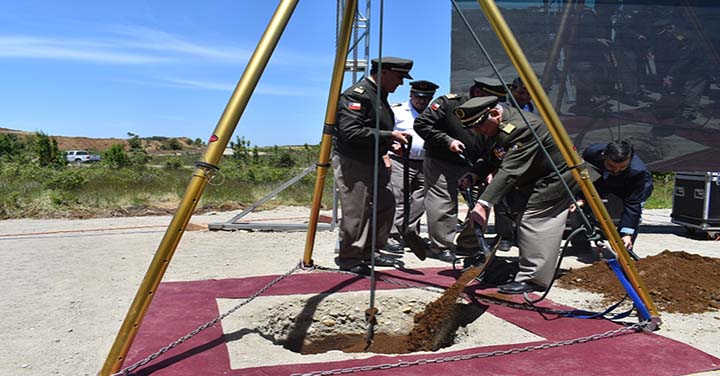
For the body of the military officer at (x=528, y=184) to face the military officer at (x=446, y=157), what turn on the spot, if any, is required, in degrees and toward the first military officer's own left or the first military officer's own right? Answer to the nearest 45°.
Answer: approximately 45° to the first military officer's own right

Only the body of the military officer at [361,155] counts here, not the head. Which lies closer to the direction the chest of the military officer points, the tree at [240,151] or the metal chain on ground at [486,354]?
the metal chain on ground

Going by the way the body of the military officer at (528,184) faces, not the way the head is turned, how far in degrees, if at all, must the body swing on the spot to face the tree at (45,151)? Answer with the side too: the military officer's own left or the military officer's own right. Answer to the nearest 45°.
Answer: approximately 45° to the military officer's own right

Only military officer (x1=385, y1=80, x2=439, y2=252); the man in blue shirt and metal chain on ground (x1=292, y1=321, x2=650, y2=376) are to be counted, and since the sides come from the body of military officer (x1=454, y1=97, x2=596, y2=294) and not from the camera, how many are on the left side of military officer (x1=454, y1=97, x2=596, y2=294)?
1

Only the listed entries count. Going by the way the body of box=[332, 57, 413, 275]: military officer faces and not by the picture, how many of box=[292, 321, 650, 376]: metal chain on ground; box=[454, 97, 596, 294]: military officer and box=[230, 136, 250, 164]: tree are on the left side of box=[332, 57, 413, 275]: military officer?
1

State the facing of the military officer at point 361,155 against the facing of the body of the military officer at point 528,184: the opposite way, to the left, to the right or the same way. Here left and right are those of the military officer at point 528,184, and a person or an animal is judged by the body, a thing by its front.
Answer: the opposite way

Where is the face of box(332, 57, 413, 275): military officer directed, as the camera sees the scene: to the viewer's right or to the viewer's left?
to the viewer's right

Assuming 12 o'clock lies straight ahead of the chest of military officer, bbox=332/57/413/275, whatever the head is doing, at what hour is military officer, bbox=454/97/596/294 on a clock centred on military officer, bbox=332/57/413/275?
military officer, bbox=454/97/596/294 is roughly at 1 o'clock from military officer, bbox=332/57/413/275.

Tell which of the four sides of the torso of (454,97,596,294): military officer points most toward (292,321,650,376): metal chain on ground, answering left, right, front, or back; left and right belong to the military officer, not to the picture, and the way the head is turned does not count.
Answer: left

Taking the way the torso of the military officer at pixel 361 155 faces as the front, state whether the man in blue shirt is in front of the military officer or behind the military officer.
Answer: in front

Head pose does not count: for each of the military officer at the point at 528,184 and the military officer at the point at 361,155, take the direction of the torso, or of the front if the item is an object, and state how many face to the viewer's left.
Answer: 1

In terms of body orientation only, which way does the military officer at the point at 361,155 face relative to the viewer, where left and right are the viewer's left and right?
facing to the right of the viewer

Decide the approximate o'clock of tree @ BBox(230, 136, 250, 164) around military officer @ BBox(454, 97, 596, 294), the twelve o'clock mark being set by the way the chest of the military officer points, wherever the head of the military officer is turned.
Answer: The tree is roughly at 2 o'clock from the military officer.

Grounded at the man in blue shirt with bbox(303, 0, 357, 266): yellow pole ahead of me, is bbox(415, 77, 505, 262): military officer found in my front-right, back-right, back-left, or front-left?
front-right

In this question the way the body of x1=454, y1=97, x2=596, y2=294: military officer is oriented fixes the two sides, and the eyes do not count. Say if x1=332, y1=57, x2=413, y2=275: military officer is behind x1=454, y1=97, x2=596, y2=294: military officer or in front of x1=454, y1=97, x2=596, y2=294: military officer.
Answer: in front

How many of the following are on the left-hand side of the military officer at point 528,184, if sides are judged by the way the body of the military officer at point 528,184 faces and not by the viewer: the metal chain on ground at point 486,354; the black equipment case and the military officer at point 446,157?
1

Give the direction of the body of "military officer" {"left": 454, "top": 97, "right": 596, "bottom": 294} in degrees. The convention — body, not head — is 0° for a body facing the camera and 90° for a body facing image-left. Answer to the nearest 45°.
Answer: approximately 90°

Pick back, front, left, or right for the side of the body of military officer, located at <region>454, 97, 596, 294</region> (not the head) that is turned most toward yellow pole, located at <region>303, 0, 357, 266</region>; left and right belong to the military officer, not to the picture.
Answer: front
